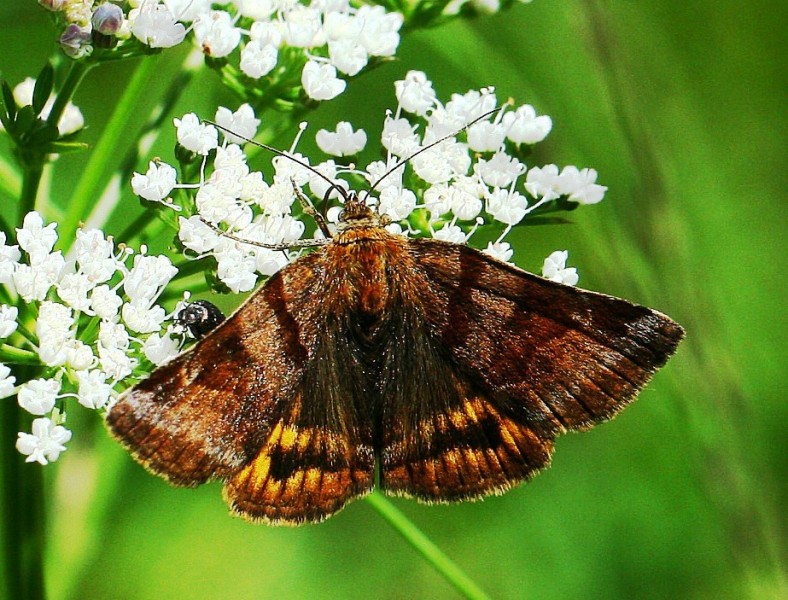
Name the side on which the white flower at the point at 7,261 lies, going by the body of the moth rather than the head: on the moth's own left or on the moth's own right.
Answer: on the moth's own left

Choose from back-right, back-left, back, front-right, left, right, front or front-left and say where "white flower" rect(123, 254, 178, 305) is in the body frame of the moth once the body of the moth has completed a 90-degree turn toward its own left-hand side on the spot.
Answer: front

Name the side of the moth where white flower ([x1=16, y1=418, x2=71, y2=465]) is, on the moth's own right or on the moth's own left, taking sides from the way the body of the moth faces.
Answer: on the moth's own left

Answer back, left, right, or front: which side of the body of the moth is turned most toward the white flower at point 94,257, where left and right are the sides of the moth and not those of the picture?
left

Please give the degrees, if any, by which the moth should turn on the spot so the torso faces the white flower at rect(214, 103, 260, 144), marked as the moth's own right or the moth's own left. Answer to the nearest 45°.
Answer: approximately 90° to the moth's own left

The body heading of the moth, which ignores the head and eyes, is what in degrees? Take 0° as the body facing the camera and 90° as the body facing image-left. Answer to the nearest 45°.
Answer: approximately 180°
